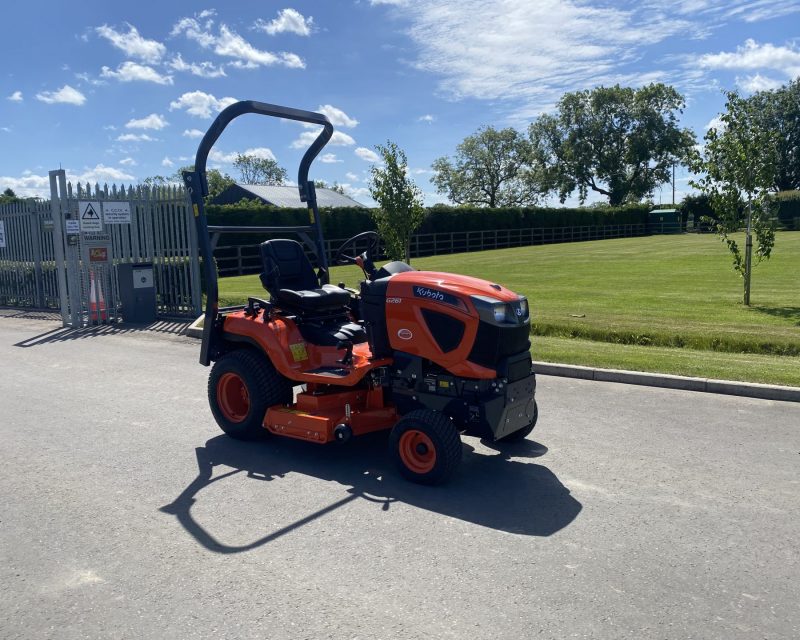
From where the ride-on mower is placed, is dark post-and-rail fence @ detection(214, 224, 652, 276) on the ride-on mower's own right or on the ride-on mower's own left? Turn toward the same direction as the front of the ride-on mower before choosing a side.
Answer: on the ride-on mower's own left

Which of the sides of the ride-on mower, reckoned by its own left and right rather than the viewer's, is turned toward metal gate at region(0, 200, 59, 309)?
back

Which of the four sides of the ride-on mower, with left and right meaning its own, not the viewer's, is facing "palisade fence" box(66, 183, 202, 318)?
back

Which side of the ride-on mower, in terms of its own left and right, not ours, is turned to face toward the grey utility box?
back

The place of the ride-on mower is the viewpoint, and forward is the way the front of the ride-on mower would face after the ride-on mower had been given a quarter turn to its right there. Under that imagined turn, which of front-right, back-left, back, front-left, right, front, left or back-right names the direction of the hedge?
back-right

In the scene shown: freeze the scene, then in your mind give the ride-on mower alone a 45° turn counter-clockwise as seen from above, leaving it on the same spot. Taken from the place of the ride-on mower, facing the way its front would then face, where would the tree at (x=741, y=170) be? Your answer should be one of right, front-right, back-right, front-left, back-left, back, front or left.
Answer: front-left

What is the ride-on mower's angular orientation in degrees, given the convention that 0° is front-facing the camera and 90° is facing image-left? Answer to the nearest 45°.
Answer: approximately 315°

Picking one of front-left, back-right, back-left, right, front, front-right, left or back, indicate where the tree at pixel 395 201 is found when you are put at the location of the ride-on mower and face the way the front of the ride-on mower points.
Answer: back-left

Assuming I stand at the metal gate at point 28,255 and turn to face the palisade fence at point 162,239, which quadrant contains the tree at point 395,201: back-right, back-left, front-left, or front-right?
front-left
